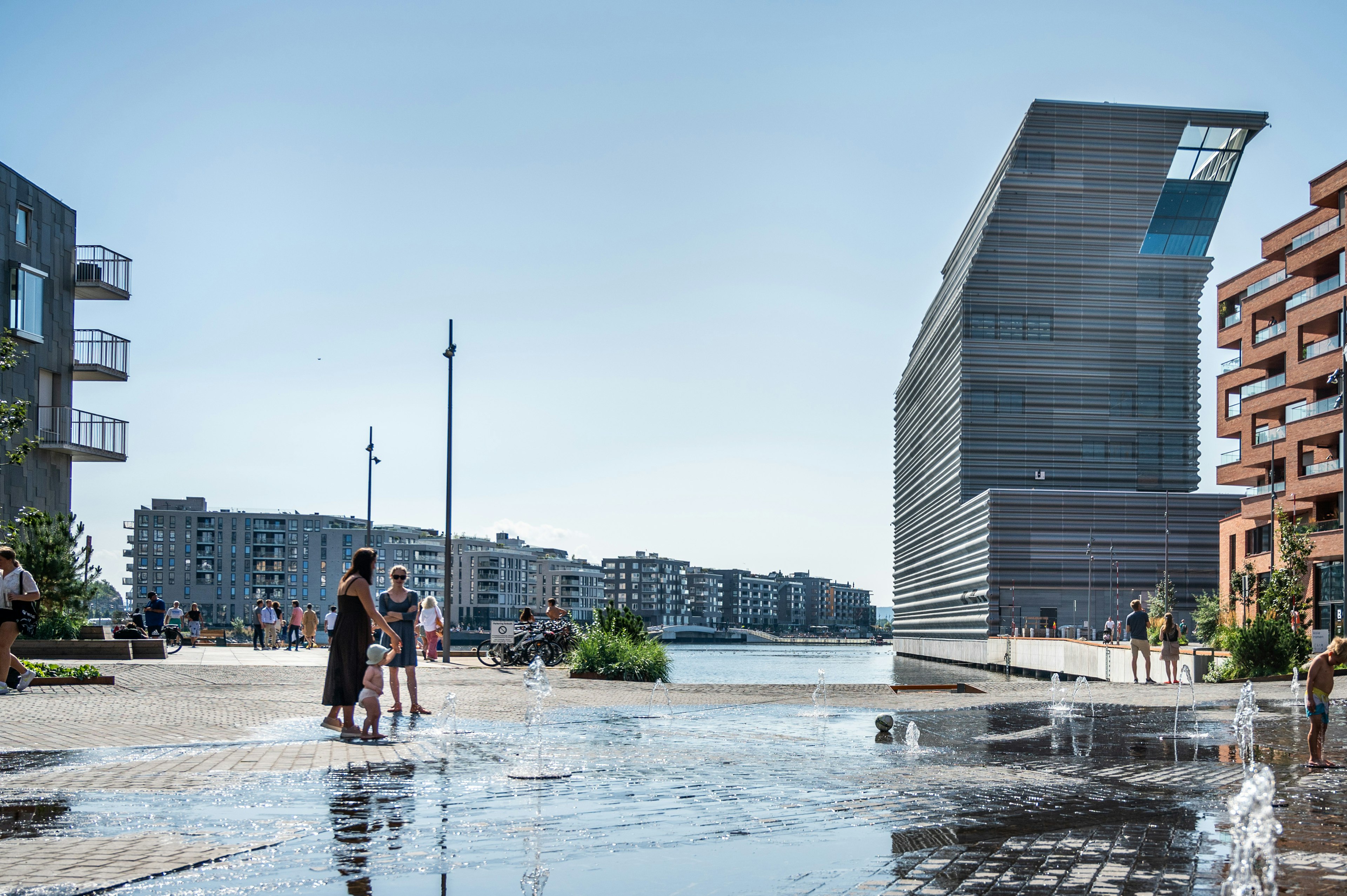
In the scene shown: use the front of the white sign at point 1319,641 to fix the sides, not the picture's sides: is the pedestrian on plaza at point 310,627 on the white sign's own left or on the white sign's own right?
on the white sign's own right

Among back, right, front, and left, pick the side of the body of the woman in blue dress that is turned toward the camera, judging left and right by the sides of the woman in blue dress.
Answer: front

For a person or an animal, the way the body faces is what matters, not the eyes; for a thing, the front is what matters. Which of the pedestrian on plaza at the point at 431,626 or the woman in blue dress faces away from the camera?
the pedestrian on plaza

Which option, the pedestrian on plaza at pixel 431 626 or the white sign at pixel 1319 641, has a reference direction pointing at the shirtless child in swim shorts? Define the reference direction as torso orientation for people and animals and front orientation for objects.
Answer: the white sign

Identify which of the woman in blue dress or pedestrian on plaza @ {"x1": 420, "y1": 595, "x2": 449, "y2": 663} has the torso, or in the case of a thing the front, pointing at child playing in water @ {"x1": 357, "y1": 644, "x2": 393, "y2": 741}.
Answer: the woman in blue dress

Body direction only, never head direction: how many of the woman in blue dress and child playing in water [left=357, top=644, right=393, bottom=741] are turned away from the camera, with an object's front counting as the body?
0

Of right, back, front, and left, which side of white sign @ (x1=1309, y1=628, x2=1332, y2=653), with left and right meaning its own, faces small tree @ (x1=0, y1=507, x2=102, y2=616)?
right

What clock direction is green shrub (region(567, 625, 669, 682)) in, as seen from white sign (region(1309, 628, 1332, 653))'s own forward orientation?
The green shrub is roughly at 2 o'clock from the white sign.

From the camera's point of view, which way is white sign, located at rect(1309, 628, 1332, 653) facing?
toward the camera

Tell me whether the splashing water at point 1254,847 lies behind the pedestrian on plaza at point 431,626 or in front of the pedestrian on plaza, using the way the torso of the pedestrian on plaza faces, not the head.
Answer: behind

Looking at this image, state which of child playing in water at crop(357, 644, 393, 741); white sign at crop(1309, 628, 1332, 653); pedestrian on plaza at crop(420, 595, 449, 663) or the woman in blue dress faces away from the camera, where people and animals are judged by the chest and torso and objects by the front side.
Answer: the pedestrian on plaza

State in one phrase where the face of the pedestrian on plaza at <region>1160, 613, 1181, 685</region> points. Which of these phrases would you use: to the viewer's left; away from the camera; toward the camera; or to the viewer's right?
away from the camera

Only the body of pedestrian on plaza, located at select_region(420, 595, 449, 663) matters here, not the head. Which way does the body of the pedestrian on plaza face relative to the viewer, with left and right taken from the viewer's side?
facing away from the viewer
